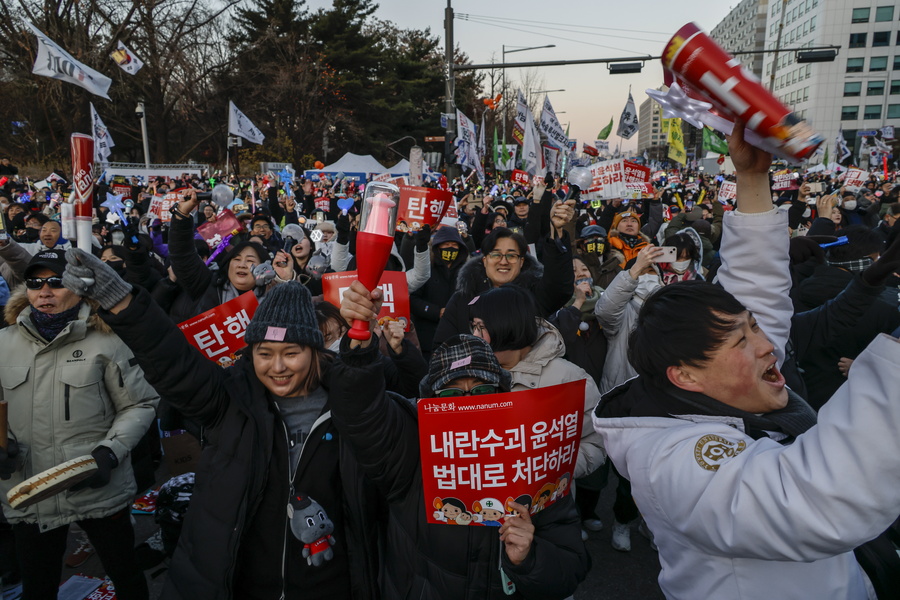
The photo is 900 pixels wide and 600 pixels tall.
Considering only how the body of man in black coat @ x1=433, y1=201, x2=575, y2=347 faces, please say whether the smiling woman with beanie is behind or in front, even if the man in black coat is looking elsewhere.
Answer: in front

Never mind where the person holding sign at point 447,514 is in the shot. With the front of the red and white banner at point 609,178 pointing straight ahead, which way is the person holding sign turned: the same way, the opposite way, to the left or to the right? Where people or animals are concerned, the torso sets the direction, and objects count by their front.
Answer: the same way

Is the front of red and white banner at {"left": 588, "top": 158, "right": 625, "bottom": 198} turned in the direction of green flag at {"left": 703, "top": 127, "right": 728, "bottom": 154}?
no

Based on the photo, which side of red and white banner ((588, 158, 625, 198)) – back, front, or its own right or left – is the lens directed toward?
front

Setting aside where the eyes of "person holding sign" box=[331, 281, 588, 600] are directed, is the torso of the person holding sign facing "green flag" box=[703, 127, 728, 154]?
no

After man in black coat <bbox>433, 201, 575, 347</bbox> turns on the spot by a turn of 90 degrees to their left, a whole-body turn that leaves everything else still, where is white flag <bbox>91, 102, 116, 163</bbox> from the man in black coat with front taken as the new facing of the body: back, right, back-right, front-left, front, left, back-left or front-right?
back-left

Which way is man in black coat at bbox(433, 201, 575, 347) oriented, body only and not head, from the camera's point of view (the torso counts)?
toward the camera

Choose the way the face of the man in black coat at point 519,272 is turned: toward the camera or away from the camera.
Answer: toward the camera

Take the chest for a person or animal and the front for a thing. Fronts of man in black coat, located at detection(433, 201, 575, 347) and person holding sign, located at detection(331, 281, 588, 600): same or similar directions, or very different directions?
same or similar directions

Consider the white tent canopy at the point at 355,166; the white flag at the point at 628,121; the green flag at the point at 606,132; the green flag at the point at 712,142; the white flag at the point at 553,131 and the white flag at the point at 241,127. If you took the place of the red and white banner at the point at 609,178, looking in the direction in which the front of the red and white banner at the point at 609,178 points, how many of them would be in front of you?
0

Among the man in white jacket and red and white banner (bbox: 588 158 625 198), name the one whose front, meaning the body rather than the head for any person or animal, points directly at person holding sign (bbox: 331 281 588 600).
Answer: the red and white banner

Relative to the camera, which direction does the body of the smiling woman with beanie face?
toward the camera

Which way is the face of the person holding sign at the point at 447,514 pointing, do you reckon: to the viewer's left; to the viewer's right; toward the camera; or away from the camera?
toward the camera

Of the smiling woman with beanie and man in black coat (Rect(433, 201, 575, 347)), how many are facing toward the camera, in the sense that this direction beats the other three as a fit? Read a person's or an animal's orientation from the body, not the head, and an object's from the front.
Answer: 2
